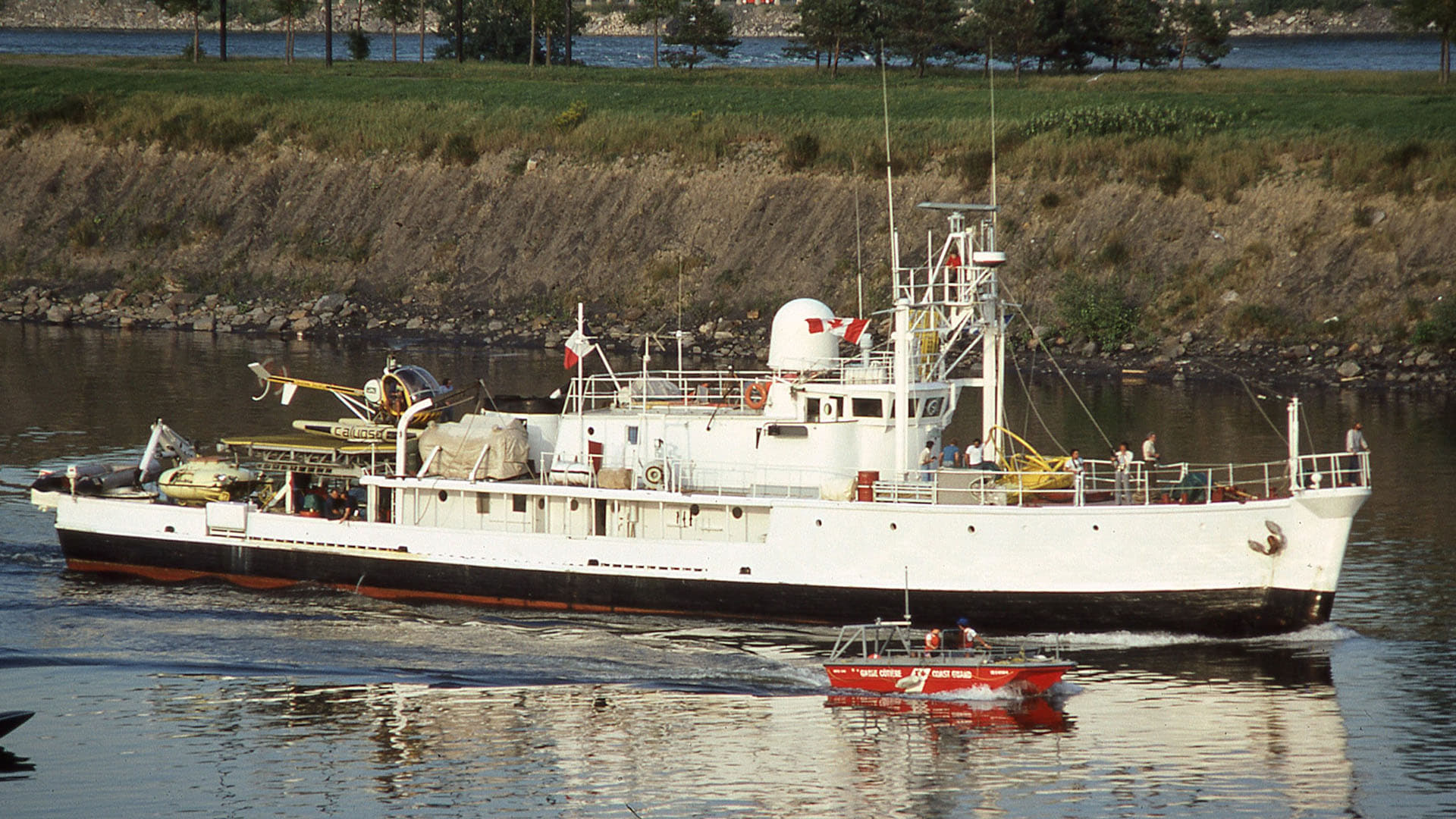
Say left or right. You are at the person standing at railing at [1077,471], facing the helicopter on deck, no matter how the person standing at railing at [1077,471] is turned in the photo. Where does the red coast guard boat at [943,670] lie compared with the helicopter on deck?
left

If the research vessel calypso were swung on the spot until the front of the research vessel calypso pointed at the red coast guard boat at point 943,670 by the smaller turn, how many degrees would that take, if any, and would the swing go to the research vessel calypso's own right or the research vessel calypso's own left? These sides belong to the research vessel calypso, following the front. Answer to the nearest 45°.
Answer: approximately 45° to the research vessel calypso's own right

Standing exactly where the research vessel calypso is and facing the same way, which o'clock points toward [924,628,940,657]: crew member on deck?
The crew member on deck is roughly at 2 o'clock from the research vessel calypso.

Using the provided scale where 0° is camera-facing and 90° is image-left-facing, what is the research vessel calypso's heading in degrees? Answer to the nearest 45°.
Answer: approximately 270°
